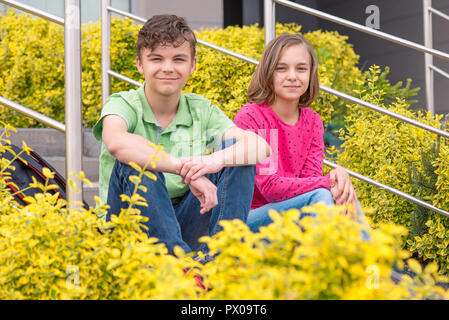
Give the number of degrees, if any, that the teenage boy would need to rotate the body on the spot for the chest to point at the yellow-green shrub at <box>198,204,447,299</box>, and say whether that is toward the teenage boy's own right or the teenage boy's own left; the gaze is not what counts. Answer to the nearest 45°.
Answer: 0° — they already face it

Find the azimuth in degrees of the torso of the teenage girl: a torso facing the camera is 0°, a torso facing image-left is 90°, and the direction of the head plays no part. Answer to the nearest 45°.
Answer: approximately 315°

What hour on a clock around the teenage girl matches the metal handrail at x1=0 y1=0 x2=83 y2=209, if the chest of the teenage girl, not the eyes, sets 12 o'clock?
The metal handrail is roughly at 3 o'clock from the teenage girl.

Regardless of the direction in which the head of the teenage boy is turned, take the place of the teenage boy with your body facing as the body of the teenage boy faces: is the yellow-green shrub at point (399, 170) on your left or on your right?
on your left

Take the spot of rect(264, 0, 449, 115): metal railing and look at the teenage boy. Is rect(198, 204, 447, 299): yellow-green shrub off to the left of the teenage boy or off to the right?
left

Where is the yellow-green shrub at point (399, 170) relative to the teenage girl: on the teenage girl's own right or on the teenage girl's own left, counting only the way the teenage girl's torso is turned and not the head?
on the teenage girl's own left
